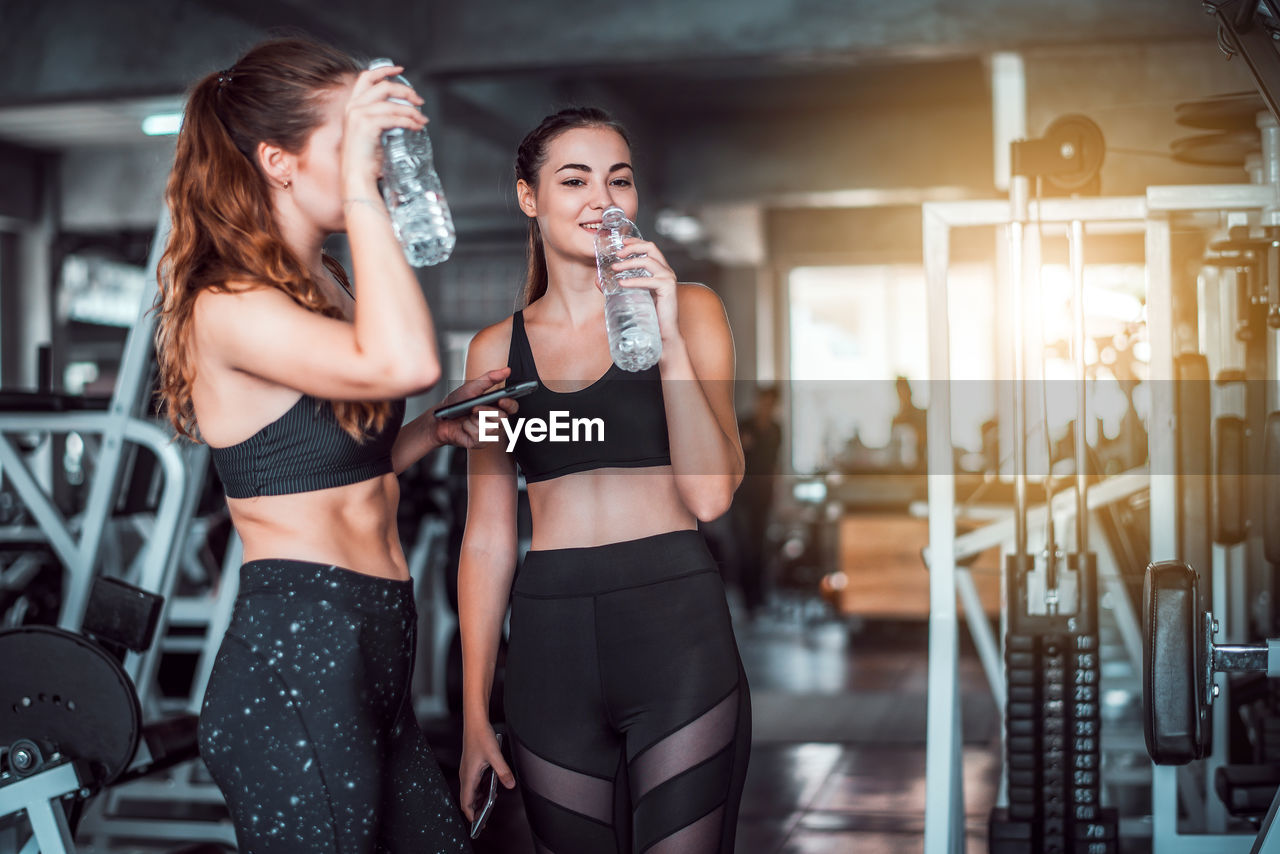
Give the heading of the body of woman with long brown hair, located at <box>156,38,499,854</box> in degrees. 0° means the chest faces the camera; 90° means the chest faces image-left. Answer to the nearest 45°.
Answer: approximately 270°

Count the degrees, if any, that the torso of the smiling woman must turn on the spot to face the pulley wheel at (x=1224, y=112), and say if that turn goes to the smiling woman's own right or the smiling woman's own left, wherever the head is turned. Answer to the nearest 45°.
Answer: approximately 135° to the smiling woman's own left

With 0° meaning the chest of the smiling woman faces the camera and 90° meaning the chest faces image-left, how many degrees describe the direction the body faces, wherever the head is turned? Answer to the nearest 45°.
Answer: approximately 0°

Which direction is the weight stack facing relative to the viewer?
toward the camera

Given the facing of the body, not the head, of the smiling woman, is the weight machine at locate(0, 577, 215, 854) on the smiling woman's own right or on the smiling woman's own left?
on the smiling woman's own right

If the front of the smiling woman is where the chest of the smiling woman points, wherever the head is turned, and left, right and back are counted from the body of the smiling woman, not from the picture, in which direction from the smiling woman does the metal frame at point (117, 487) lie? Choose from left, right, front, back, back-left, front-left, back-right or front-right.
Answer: back-right

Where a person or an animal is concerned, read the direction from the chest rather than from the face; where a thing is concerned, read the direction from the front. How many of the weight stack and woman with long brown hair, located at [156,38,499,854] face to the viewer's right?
1

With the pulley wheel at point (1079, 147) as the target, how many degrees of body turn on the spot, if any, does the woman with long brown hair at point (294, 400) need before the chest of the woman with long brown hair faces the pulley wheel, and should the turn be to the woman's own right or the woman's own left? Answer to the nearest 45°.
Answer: approximately 45° to the woman's own left

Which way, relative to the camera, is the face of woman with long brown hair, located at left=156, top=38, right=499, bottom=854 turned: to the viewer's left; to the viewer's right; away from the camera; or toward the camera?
to the viewer's right

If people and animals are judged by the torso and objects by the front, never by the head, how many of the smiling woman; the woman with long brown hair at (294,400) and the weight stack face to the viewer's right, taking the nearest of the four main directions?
1
